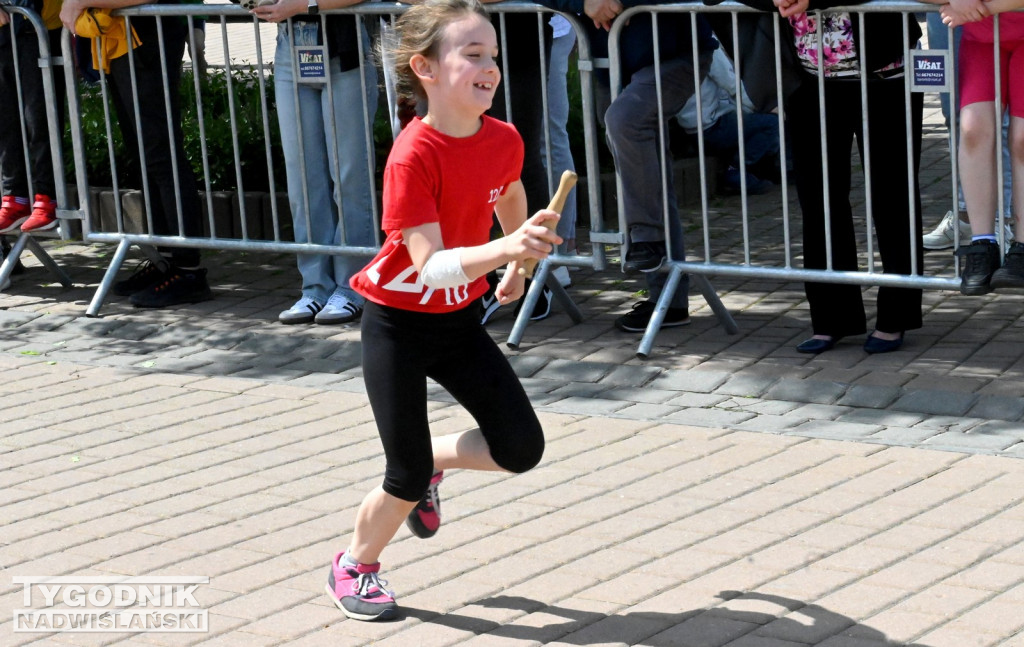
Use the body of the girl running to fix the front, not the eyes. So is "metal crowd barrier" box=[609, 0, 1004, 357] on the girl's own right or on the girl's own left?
on the girl's own left

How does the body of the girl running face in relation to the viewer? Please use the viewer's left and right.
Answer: facing the viewer and to the right of the viewer

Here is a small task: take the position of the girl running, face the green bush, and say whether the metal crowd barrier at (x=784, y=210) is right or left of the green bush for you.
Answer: right

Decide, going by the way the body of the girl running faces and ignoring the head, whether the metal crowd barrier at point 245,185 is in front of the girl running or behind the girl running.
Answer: behind

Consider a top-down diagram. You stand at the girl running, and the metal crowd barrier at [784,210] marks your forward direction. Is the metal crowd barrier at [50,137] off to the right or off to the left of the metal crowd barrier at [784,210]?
left

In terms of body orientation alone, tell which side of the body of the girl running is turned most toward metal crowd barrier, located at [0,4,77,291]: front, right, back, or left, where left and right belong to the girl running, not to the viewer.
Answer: back
